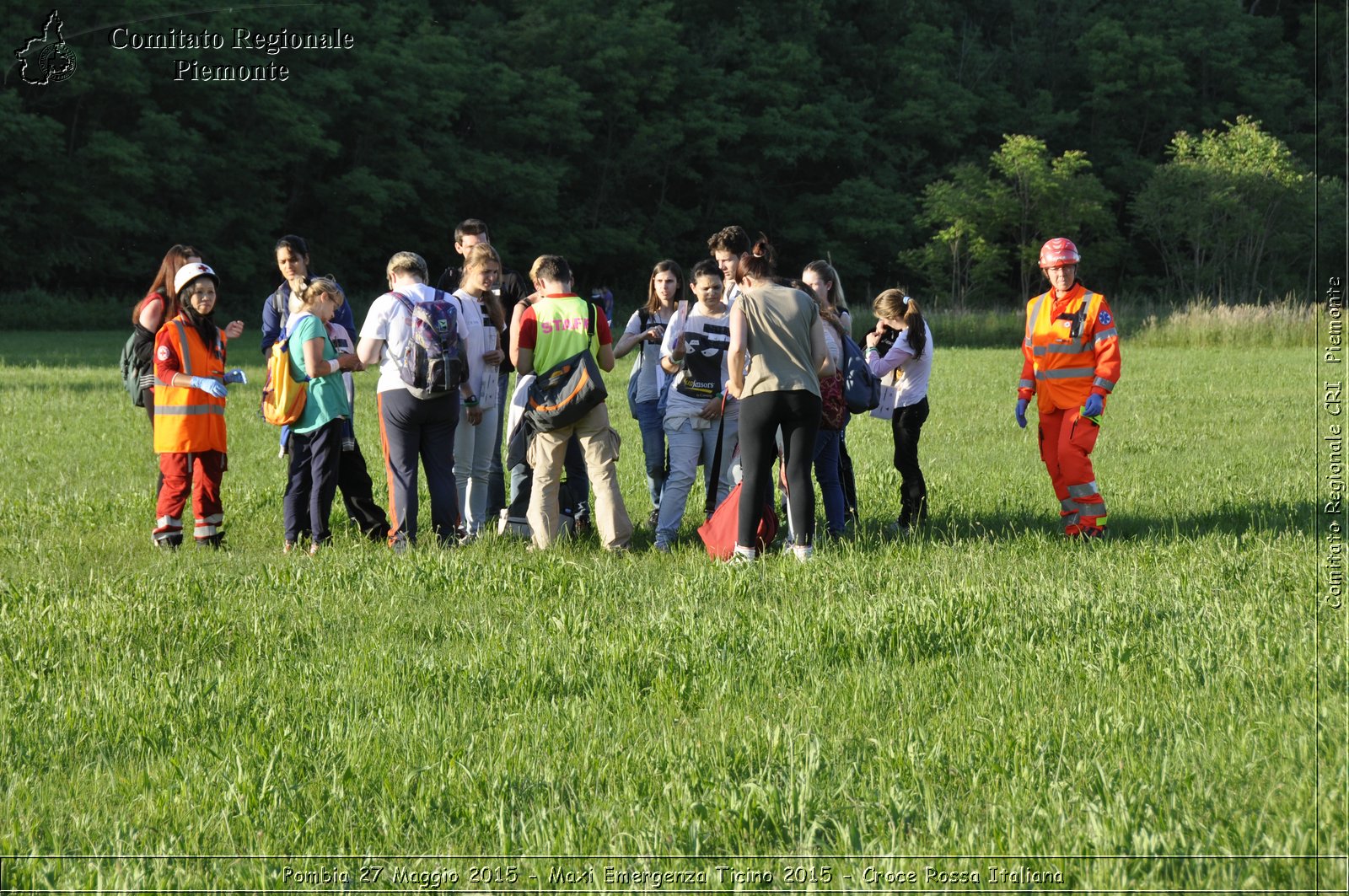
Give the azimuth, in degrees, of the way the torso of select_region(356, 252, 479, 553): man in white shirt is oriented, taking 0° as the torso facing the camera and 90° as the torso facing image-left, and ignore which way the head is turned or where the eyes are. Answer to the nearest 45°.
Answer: approximately 135°

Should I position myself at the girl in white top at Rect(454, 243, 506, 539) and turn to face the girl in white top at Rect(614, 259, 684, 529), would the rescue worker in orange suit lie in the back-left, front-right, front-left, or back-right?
front-right

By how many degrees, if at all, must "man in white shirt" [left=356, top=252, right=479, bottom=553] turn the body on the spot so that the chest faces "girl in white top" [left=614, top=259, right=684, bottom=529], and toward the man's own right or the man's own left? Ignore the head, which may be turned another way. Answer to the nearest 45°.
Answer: approximately 90° to the man's own right

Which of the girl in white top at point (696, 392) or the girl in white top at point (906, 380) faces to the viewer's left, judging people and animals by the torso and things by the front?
the girl in white top at point (906, 380)

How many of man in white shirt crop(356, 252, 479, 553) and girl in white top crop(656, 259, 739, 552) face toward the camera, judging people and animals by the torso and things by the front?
1

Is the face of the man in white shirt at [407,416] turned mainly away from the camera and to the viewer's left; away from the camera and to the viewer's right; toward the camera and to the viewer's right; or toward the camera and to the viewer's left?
away from the camera and to the viewer's left

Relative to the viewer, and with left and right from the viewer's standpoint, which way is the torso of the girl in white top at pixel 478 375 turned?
facing the viewer and to the right of the viewer

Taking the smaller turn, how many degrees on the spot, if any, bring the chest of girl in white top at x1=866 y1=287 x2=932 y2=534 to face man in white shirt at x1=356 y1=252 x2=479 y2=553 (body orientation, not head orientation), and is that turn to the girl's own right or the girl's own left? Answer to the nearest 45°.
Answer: approximately 45° to the girl's own left

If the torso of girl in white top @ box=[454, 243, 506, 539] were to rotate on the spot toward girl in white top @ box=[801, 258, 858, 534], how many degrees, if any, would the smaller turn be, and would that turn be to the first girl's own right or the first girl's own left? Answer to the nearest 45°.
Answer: approximately 45° to the first girl's own left

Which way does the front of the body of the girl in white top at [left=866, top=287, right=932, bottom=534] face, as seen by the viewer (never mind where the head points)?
to the viewer's left

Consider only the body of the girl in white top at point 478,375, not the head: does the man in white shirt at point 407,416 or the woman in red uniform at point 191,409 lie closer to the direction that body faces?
the man in white shirt

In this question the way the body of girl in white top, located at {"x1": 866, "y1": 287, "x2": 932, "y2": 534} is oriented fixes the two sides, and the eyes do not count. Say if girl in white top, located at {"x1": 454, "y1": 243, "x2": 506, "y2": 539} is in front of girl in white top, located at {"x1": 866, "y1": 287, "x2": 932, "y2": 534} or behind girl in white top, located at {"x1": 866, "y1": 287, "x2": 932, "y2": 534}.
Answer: in front

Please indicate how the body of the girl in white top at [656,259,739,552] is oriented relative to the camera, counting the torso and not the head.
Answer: toward the camera
